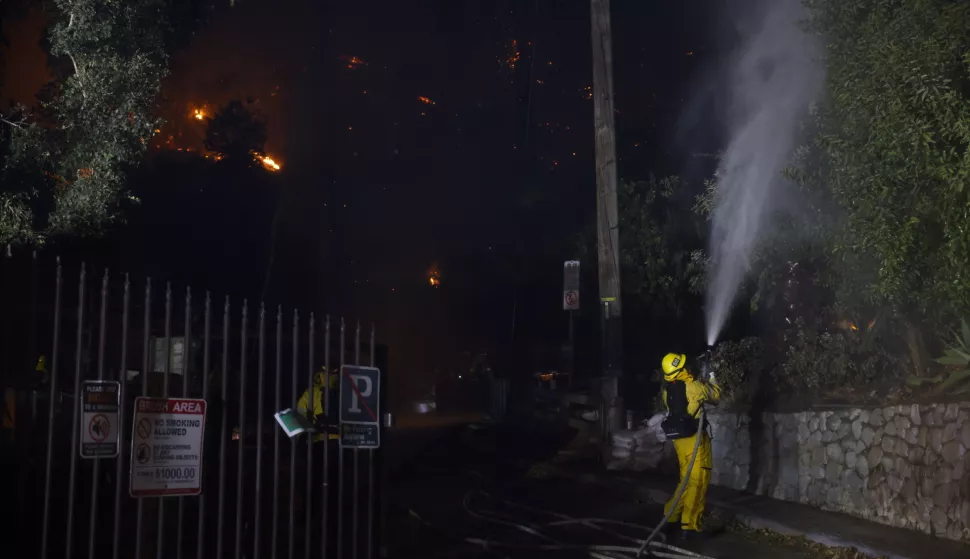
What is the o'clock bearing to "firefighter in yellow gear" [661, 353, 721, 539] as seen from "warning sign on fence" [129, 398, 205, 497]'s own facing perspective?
The firefighter in yellow gear is roughly at 8 o'clock from the warning sign on fence.

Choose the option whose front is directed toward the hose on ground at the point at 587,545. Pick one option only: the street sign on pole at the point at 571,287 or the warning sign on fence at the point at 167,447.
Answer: the street sign on pole

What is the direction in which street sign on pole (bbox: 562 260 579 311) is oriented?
toward the camera

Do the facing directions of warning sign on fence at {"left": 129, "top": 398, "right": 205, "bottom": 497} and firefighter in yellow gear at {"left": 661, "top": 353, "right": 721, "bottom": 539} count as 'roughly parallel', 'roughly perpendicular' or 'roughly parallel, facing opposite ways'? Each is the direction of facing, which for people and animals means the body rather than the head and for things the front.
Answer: roughly perpendicular

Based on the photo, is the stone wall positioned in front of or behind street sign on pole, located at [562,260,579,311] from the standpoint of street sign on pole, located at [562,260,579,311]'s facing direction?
in front

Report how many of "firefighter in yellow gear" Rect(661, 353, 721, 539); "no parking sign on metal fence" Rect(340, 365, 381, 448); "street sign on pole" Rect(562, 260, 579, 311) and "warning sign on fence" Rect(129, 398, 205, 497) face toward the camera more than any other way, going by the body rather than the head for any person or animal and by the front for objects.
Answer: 3

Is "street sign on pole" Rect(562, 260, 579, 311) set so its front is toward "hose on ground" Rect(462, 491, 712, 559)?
yes

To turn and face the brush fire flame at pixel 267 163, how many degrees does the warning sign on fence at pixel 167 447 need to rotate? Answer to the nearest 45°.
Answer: approximately 180°

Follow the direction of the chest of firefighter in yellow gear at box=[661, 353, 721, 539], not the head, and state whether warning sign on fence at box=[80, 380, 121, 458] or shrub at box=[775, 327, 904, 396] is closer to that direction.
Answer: the shrub

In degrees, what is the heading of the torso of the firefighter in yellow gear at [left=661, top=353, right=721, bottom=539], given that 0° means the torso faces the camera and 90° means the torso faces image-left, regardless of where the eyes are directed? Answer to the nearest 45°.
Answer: approximately 225°

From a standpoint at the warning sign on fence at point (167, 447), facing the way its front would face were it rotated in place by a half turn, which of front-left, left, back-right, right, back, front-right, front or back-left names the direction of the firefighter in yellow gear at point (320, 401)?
front-right

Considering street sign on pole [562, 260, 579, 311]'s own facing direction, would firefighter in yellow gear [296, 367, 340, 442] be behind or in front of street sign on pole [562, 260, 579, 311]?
in front

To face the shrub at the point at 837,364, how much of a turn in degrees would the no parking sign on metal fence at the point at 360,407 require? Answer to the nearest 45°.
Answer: approximately 135° to its left

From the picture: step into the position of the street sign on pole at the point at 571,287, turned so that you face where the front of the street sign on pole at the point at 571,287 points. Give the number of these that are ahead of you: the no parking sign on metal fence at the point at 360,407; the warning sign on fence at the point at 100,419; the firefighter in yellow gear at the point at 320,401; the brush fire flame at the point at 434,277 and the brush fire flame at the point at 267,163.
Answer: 3

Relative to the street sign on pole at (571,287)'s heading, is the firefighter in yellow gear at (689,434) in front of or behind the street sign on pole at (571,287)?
in front

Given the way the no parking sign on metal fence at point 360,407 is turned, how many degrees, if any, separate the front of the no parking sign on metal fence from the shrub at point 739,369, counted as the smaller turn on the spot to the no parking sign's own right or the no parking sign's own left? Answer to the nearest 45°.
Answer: approximately 135° to the no parking sign's own left

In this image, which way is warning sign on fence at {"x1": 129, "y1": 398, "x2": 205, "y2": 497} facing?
toward the camera
